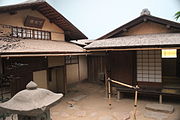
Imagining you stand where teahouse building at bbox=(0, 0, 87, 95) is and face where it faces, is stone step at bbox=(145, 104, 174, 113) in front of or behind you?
in front

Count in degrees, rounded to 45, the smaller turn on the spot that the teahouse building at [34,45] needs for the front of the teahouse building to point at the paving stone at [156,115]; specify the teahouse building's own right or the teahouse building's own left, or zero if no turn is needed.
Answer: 0° — it already faces it

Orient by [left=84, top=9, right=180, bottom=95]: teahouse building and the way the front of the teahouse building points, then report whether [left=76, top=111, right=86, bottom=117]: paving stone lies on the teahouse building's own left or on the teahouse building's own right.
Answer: on the teahouse building's own right

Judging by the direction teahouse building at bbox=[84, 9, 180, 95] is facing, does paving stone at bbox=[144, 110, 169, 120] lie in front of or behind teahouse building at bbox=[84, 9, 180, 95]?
in front

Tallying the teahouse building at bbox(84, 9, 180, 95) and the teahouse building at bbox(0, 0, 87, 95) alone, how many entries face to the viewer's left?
0

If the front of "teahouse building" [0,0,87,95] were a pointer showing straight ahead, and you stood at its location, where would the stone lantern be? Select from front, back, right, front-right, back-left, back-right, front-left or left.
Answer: front-right

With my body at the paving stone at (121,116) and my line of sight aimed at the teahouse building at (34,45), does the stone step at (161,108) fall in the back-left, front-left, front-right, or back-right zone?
back-right

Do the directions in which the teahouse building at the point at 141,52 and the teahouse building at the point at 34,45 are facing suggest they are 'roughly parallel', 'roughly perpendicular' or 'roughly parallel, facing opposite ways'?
roughly perpendicular

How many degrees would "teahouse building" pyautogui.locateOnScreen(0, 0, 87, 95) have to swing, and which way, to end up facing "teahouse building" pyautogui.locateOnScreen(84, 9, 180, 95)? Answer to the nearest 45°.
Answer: approximately 45° to its left

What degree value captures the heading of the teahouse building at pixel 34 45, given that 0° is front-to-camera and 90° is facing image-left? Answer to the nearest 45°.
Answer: approximately 315°

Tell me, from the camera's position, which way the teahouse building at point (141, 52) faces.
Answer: facing the viewer
